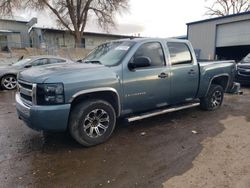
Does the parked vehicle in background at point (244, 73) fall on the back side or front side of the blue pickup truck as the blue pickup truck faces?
on the back side

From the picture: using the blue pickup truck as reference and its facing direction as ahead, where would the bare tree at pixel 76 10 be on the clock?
The bare tree is roughly at 4 o'clock from the blue pickup truck.

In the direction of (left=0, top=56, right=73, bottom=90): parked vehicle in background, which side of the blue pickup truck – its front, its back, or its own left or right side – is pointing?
right

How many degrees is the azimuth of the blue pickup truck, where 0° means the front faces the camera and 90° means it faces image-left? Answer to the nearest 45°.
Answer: approximately 45°
